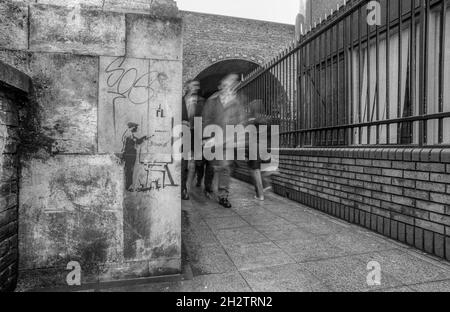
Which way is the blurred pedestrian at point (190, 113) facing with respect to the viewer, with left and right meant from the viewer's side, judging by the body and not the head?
facing the viewer

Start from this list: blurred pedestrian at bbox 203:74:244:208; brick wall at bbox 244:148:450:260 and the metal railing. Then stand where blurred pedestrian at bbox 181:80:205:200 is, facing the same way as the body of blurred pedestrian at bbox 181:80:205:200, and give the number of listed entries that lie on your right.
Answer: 0

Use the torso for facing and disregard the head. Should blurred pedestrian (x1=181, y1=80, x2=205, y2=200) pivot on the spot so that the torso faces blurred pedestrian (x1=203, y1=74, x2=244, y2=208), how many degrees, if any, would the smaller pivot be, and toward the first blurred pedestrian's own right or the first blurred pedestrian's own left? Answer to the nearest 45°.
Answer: approximately 45° to the first blurred pedestrian's own left

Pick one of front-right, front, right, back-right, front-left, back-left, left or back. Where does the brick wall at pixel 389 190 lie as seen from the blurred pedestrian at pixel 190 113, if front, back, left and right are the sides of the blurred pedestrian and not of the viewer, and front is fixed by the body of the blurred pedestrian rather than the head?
front-left

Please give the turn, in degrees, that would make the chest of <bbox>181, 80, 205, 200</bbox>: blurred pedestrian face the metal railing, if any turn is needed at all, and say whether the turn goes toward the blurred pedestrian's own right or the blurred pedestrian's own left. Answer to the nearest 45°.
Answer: approximately 45° to the blurred pedestrian's own left

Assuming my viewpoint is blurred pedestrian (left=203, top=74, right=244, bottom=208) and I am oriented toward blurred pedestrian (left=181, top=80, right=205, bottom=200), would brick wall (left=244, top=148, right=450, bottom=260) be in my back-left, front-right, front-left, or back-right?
back-left
